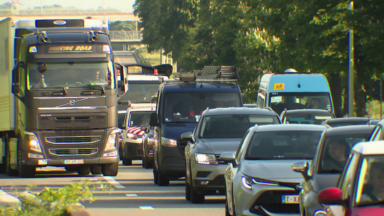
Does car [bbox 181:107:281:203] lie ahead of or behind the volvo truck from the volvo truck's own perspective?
ahead

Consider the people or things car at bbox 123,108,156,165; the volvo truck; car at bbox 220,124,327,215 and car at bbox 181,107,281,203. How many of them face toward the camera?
4

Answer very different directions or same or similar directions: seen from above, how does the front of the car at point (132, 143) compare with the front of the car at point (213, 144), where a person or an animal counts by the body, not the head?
same or similar directions

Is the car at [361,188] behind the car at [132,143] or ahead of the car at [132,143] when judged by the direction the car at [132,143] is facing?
ahead

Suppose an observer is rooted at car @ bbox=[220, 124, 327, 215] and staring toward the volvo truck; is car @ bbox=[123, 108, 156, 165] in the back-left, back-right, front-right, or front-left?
front-right

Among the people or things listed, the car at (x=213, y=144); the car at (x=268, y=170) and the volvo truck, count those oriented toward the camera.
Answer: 3

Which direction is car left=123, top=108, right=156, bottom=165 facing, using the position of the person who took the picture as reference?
facing the viewer

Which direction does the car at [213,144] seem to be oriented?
toward the camera

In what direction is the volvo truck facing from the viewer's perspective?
toward the camera

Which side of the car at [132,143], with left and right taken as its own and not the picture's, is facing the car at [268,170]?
front

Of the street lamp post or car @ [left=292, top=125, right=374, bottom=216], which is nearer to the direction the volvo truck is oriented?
the car
